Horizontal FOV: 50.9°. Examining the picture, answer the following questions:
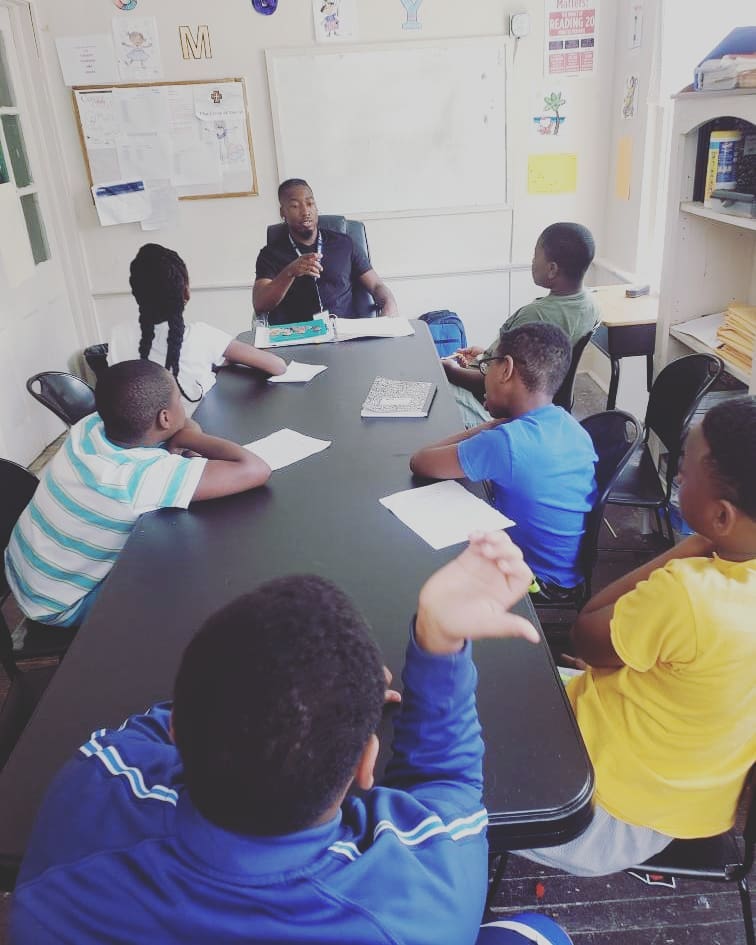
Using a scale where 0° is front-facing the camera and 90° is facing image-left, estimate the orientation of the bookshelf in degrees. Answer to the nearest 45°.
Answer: approximately 45°

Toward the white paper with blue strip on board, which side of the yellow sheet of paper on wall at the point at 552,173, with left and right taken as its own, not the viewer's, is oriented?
right

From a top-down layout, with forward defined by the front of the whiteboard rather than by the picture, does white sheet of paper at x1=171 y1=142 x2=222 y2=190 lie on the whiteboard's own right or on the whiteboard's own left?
on the whiteboard's own right

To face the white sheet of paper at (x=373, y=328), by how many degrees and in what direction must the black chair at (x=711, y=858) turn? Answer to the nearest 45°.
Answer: approximately 45° to its right

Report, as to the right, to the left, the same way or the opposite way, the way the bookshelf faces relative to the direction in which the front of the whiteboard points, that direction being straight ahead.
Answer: to the right

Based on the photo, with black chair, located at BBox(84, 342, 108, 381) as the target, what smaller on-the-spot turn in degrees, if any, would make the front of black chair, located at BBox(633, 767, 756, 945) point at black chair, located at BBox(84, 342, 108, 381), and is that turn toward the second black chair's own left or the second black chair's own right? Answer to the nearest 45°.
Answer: approximately 45° to the second black chair's own right

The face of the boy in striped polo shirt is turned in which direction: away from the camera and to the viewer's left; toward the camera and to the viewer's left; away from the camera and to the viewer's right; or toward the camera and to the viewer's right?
away from the camera and to the viewer's right

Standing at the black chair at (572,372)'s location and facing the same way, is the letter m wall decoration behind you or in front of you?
in front

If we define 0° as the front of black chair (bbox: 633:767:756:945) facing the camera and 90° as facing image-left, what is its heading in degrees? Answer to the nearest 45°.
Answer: approximately 90°

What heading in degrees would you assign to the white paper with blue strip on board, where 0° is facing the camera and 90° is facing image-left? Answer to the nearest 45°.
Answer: approximately 0°

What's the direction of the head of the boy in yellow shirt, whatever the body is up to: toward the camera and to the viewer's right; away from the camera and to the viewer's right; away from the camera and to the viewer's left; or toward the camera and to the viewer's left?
away from the camera and to the viewer's left

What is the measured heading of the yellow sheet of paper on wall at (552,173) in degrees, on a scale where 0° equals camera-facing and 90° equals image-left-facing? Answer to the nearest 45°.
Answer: approximately 0°

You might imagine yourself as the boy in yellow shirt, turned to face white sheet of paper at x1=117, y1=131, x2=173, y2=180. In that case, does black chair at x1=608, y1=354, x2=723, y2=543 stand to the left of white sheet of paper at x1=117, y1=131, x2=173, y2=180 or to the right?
right

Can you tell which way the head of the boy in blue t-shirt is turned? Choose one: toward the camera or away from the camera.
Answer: away from the camera

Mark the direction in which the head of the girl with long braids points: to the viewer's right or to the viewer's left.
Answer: to the viewer's right

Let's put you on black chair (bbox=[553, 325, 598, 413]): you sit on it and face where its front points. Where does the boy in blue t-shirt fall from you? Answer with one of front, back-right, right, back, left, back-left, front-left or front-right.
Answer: left
